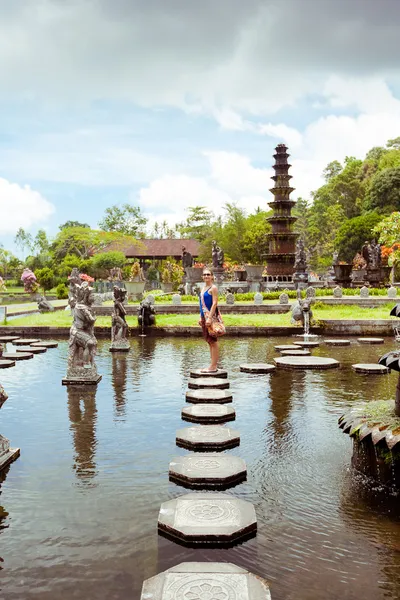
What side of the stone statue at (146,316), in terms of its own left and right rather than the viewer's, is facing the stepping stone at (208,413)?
front

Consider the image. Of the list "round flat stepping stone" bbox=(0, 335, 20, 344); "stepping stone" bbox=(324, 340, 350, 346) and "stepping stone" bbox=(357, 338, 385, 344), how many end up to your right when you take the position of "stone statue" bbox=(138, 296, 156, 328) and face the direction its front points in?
1

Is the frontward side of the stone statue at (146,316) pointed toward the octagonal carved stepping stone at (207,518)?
yes

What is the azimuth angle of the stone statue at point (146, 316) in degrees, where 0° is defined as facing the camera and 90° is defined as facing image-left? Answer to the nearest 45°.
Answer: approximately 0°

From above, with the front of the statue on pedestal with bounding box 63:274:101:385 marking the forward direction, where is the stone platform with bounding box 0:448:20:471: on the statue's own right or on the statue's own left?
on the statue's own right

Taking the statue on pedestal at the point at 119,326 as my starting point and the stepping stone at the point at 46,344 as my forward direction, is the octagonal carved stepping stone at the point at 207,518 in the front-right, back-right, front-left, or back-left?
back-left
